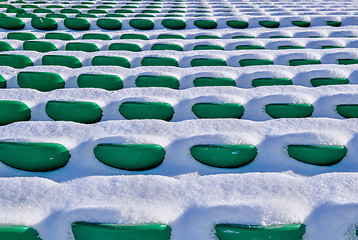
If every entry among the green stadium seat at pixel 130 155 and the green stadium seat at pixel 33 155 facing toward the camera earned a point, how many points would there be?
2

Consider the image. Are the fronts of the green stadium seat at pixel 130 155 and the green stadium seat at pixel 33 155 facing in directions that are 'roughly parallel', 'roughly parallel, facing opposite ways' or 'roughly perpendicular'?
roughly parallel

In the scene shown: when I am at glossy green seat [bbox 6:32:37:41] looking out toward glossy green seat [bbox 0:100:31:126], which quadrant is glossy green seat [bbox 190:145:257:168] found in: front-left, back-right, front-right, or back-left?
front-left

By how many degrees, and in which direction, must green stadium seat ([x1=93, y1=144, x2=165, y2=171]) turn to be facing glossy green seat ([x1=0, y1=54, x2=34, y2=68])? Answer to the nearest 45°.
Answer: approximately 135° to its right

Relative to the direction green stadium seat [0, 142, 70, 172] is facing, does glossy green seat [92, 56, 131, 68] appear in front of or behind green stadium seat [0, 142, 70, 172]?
behind

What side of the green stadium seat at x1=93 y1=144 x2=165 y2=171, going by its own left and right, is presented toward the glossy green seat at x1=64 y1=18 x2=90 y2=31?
back

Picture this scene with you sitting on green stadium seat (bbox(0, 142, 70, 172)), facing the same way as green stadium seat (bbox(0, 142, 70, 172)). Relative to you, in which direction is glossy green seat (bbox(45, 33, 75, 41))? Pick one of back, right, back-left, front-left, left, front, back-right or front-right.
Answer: back

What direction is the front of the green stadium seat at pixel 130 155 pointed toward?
toward the camera

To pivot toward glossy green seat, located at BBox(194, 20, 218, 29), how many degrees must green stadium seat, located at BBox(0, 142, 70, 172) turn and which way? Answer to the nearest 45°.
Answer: approximately 135° to its left

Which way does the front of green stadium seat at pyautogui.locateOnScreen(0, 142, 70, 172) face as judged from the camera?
facing the viewer
